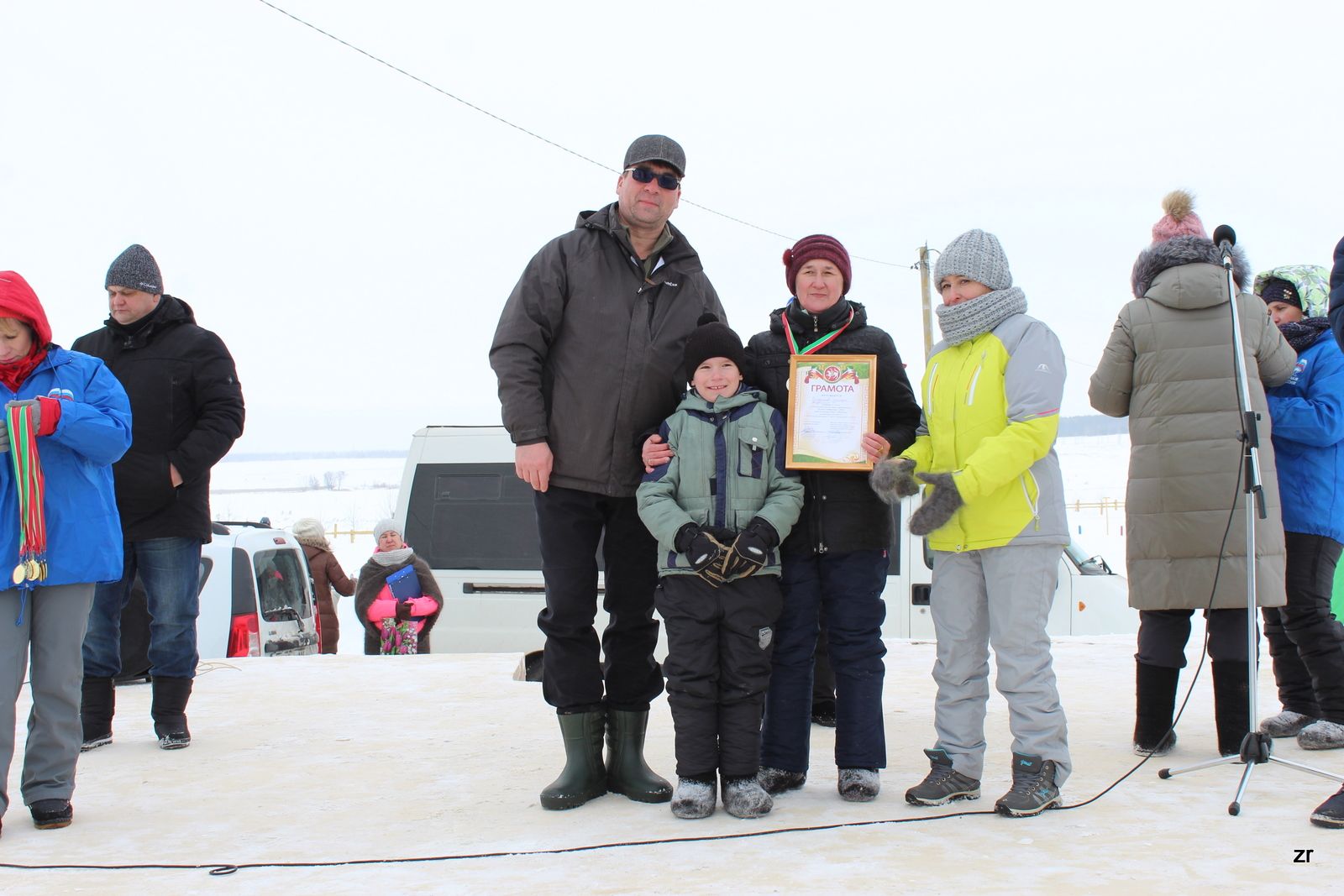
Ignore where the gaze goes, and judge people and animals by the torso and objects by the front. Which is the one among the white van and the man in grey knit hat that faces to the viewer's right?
the white van

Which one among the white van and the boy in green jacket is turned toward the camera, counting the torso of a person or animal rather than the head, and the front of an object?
the boy in green jacket

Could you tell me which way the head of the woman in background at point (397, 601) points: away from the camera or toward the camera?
toward the camera

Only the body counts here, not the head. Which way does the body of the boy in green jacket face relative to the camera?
toward the camera

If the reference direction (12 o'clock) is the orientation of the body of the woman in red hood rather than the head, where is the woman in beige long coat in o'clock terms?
The woman in beige long coat is roughly at 8 o'clock from the woman in red hood.

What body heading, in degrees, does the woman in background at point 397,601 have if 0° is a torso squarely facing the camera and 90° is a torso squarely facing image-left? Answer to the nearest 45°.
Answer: approximately 0°

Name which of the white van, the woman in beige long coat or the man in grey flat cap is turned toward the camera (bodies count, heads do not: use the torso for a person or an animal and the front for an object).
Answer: the man in grey flat cap

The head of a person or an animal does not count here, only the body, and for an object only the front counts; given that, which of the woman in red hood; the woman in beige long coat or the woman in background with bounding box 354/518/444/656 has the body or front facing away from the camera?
the woman in beige long coat

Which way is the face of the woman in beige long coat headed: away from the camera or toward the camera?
away from the camera

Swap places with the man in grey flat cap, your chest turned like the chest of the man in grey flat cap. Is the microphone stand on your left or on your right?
on your left

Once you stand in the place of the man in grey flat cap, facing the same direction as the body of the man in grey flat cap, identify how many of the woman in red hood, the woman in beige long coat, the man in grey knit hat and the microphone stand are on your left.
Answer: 2

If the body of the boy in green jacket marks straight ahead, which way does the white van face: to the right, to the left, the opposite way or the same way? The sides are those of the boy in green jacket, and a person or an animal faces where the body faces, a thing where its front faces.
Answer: to the left

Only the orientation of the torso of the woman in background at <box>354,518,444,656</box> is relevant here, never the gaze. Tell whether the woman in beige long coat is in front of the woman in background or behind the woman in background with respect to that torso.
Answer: in front

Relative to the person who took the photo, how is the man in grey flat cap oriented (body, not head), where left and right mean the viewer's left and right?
facing the viewer

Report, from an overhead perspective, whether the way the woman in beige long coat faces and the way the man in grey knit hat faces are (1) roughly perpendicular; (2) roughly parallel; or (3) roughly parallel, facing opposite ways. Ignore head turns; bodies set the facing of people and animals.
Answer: roughly parallel, facing opposite ways

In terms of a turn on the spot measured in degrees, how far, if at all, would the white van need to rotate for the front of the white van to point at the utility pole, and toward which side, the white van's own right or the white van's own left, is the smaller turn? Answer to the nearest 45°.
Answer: approximately 90° to the white van's own left

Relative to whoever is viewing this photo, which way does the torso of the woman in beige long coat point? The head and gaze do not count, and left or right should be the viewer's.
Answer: facing away from the viewer

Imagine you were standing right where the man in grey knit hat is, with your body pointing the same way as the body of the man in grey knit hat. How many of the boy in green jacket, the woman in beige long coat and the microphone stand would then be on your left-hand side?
3

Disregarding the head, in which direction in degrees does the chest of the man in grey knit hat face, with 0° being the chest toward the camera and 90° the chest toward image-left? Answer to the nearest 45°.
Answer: approximately 45°

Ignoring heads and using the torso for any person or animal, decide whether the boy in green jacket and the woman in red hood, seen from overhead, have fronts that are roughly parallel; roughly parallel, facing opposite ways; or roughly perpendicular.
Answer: roughly parallel
